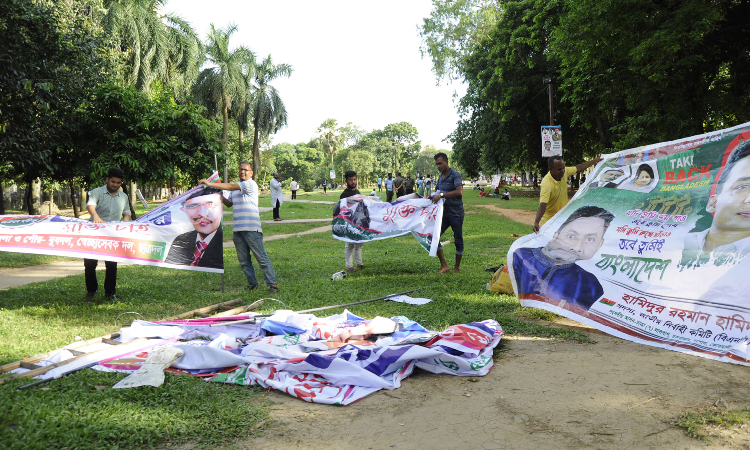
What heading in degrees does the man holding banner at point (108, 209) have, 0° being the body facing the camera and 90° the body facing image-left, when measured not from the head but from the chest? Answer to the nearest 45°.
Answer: approximately 0°

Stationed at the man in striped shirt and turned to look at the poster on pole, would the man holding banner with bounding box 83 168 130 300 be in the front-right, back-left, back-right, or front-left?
back-left

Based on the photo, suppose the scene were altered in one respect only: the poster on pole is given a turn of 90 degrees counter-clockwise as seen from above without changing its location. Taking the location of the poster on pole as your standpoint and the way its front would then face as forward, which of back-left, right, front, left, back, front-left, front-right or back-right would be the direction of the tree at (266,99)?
back-left

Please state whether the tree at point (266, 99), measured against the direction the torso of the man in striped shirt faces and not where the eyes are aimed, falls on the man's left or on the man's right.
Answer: on the man's right

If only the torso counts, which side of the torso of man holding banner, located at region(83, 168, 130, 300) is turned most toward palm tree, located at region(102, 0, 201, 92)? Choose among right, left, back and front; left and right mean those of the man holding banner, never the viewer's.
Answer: back

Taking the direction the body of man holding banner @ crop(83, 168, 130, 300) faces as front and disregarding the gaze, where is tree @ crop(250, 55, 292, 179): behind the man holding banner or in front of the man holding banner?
behind

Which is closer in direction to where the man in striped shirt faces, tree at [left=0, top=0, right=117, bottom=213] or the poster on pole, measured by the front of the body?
the tree

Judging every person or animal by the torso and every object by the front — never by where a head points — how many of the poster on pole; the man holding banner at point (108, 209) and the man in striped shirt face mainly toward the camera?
2

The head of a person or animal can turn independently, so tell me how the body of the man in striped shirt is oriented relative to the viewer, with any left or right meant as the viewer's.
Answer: facing to the left of the viewer

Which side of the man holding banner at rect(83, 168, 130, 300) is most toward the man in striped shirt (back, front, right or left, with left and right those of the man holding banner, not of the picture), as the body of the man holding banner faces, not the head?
left

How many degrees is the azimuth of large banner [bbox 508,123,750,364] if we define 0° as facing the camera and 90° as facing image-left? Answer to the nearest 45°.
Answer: approximately 45°
